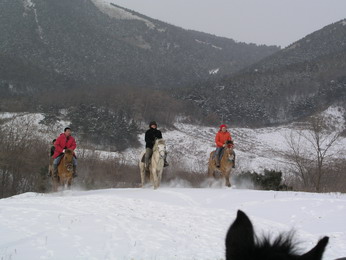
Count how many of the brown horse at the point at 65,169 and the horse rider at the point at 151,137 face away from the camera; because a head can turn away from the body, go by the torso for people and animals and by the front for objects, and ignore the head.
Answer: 0

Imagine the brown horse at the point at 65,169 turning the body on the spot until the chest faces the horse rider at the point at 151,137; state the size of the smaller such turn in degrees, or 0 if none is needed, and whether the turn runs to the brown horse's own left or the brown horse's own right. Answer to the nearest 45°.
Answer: approximately 45° to the brown horse's own left

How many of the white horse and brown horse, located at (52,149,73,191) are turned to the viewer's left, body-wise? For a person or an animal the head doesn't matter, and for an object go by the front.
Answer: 0

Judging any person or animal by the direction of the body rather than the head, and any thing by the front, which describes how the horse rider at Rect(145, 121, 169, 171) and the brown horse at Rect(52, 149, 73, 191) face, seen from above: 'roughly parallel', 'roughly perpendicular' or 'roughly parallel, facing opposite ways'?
roughly parallel

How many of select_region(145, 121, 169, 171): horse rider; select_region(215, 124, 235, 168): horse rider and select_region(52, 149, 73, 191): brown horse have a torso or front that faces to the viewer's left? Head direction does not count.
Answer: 0

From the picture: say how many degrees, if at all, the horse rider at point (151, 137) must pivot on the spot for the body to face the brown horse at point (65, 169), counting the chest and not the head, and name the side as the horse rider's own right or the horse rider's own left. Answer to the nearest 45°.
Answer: approximately 135° to the horse rider's own right

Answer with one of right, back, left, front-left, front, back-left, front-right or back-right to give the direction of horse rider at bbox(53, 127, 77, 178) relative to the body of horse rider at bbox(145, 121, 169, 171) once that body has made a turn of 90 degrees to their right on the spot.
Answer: front-right

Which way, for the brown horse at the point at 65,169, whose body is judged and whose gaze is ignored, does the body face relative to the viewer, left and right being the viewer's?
facing the viewer and to the right of the viewer

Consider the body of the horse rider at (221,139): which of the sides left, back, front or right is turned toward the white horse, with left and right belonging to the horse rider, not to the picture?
right
